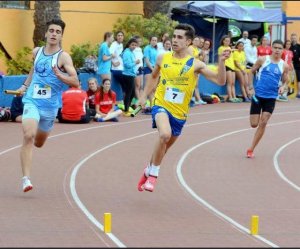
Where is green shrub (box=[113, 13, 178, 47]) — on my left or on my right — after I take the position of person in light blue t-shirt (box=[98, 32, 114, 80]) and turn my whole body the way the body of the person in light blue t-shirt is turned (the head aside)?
on my left

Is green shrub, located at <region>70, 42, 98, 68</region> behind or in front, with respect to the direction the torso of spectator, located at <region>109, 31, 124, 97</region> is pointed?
behind

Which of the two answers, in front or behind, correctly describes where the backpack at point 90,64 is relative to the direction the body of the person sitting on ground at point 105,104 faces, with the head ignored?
behind

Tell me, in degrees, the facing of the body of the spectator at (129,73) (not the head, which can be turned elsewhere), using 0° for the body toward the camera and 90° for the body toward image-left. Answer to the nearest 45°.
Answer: approximately 315°

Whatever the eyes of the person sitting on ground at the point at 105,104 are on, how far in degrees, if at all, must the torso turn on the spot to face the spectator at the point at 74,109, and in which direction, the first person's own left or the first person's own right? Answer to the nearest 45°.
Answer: approximately 45° to the first person's own right

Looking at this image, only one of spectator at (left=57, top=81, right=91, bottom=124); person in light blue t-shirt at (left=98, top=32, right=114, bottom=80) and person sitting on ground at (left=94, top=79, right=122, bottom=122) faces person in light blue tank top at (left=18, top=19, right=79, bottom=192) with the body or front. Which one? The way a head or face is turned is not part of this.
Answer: the person sitting on ground
